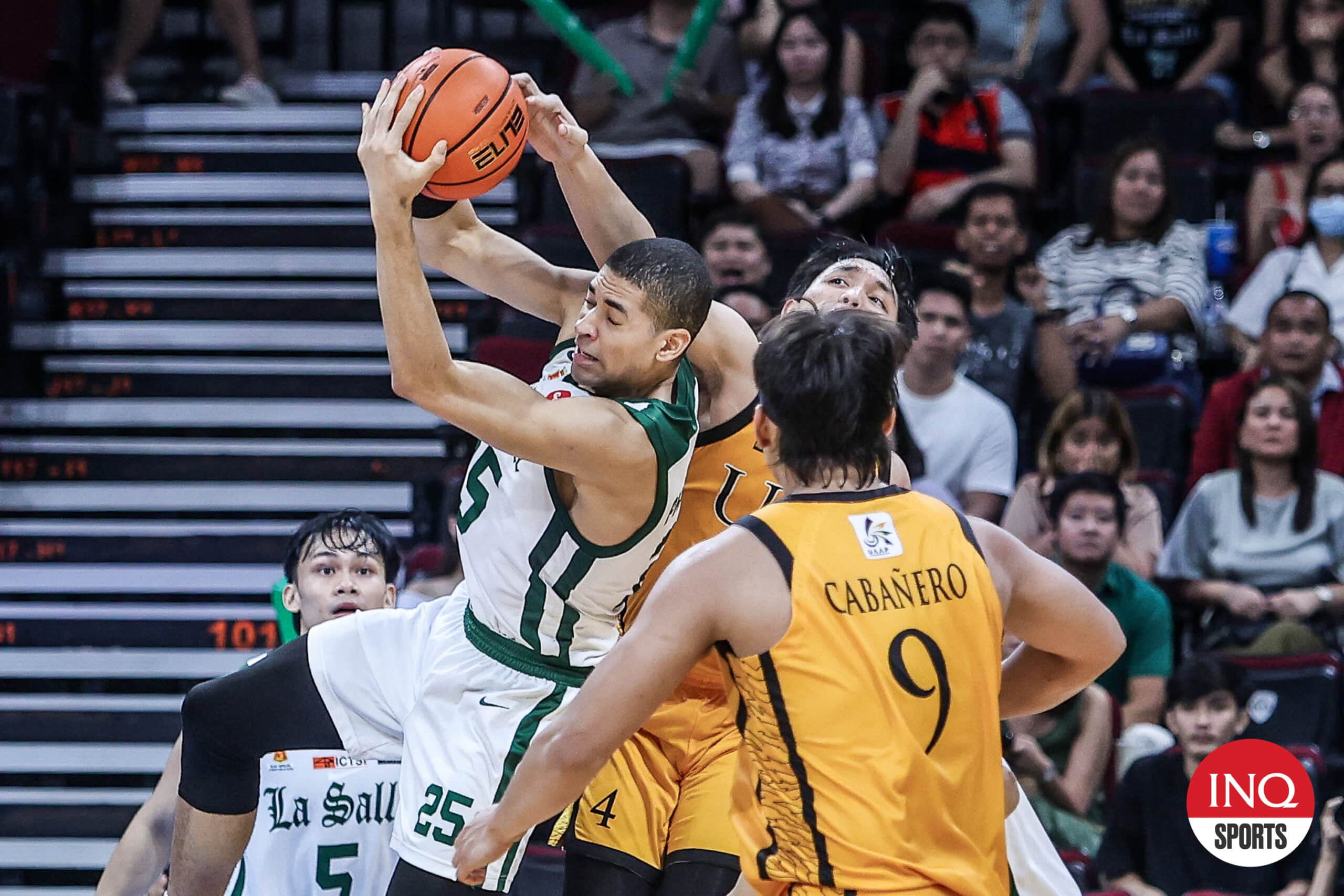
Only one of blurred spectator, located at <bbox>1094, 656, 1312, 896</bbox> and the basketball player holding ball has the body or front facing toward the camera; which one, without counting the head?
the blurred spectator

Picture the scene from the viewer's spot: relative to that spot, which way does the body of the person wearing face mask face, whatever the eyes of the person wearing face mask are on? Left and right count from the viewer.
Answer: facing the viewer

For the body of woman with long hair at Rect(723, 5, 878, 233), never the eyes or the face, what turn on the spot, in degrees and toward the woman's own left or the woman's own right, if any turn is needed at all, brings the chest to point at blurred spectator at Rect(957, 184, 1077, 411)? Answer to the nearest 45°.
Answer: approximately 45° to the woman's own left

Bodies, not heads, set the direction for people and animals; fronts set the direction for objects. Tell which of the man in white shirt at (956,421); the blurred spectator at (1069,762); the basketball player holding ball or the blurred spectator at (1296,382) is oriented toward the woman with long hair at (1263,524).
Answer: the blurred spectator at (1296,382)

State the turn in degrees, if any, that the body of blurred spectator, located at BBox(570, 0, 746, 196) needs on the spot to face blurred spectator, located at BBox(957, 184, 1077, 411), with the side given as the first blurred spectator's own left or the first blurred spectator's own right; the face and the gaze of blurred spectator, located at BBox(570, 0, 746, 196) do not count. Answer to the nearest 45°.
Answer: approximately 45° to the first blurred spectator's own left

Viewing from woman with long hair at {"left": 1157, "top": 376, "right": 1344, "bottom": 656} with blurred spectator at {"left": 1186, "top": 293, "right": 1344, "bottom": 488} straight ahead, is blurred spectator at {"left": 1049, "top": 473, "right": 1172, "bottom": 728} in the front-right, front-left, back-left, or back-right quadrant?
back-left

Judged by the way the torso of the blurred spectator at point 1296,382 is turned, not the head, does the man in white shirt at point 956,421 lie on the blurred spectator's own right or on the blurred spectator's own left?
on the blurred spectator's own right

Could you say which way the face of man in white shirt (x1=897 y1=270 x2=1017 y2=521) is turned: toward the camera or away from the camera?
toward the camera

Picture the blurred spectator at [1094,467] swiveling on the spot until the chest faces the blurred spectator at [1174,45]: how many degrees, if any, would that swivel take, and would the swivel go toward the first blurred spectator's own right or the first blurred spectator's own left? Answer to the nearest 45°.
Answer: approximately 180°

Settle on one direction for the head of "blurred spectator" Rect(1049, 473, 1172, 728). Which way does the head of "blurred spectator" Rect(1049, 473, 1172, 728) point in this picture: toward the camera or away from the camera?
toward the camera

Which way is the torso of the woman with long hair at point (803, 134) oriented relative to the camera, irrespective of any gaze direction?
toward the camera

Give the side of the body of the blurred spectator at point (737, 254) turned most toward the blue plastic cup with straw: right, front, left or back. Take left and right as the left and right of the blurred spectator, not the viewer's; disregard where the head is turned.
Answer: left

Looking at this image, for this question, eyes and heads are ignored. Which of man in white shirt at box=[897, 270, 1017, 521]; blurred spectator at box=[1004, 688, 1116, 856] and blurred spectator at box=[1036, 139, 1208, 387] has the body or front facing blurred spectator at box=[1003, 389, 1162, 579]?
blurred spectator at box=[1036, 139, 1208, 387]

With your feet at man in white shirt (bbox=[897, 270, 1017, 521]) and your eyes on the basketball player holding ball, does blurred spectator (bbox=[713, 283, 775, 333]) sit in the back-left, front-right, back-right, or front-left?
front-right
